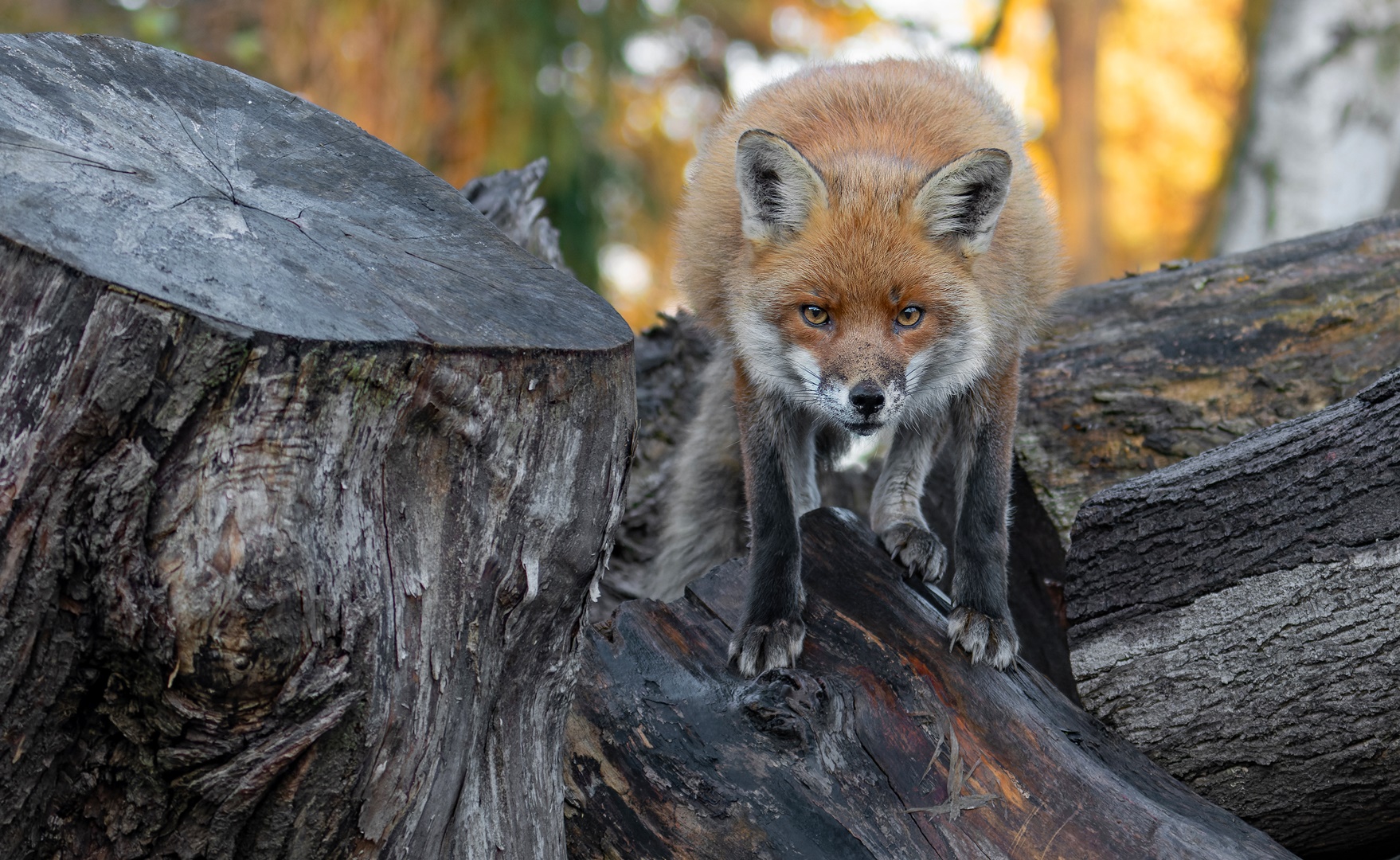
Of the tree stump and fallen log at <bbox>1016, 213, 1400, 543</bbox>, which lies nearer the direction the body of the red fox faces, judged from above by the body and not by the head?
the tree stump

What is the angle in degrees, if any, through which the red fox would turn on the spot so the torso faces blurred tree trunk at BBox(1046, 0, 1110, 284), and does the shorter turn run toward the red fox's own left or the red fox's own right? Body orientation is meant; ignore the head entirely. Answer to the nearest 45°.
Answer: approximately 180°

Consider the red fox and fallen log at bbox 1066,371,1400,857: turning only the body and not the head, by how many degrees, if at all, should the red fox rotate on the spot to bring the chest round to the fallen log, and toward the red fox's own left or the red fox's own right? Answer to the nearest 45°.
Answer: approximately 90° to the red fox's own left

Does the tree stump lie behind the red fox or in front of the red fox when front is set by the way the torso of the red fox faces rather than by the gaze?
in front

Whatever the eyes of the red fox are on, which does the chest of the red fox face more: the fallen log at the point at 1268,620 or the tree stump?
the tree stump

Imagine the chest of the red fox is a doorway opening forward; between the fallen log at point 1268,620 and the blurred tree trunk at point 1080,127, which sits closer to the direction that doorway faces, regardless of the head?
the fallen log

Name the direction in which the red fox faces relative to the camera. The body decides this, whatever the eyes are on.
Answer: toward the camera

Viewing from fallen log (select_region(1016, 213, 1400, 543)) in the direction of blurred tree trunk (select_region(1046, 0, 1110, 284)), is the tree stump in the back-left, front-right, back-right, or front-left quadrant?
back-left

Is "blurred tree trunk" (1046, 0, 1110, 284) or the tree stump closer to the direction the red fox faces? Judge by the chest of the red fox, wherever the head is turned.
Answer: the tree stump

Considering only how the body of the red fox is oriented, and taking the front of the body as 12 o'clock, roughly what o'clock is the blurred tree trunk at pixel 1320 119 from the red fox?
The blurred tree trunk is roughly at 7 o'clock from the red fox.
